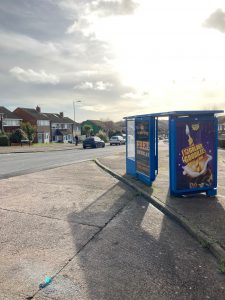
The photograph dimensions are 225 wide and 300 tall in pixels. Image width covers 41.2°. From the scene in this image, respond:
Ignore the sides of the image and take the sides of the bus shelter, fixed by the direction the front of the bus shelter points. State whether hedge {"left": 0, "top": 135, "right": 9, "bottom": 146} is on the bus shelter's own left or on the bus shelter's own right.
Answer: on the bus shelter's own right

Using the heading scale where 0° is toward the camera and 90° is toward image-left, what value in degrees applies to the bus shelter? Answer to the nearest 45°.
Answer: approximately 45°
